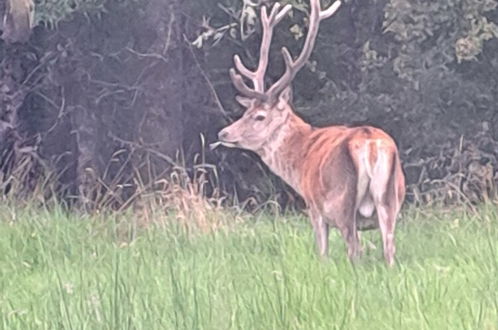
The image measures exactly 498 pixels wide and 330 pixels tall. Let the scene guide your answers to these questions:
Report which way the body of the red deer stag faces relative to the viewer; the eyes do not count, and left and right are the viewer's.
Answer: facing away from the viewer and to the left of the viewer

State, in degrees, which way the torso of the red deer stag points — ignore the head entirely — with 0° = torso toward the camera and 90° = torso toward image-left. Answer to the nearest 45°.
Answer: approximately 135°
